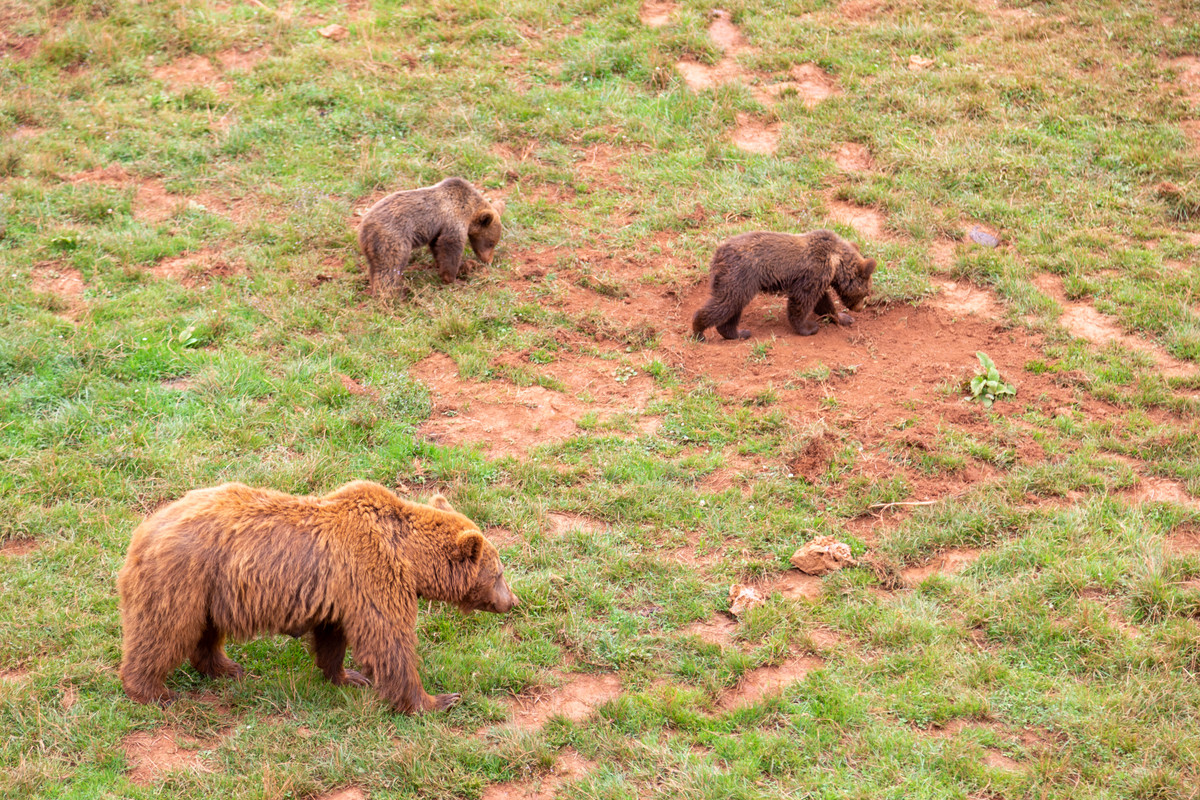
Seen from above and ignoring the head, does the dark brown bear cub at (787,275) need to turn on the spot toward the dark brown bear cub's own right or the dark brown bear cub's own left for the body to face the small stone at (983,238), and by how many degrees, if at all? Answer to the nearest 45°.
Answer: approximately 45° to the dark brown bear cub's own left

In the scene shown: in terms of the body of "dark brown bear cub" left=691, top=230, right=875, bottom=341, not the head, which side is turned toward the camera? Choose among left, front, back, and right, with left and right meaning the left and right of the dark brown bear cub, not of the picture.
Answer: right

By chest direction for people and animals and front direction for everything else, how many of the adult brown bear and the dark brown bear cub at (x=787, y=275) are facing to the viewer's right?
2

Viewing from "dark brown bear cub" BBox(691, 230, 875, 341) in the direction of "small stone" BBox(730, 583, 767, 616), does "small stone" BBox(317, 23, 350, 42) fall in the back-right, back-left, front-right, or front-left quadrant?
back-right

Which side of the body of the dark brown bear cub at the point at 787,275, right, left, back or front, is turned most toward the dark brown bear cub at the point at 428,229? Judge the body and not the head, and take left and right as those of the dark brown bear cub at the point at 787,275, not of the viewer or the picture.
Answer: back

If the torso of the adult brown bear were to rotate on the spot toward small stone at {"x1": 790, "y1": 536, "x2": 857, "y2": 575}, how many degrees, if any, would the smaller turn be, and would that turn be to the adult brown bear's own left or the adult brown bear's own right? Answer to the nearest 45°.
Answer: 0° — it already faces it

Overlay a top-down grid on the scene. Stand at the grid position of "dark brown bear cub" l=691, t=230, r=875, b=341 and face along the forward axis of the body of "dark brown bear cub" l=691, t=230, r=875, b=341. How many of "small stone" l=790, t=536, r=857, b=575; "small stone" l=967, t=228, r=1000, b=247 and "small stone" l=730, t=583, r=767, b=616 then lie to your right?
2

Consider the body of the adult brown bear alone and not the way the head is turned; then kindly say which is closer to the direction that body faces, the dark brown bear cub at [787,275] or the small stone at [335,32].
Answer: the dark brown bear cub

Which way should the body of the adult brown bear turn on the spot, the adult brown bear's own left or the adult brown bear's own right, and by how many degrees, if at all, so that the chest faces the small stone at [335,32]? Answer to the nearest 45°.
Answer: approximately 90° to the adult brown bear's own left

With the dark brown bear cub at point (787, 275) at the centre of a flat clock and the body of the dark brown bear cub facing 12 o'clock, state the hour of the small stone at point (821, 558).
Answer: The small stone is roughly at 3 o'clock from the dark brown bear cub.

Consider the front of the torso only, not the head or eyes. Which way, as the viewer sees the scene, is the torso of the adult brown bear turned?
to the viewer's right

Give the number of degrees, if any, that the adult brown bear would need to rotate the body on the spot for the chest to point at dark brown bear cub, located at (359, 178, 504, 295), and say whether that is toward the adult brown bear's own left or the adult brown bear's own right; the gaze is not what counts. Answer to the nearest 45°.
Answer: approximately 90° to the adult brown bear's own left
